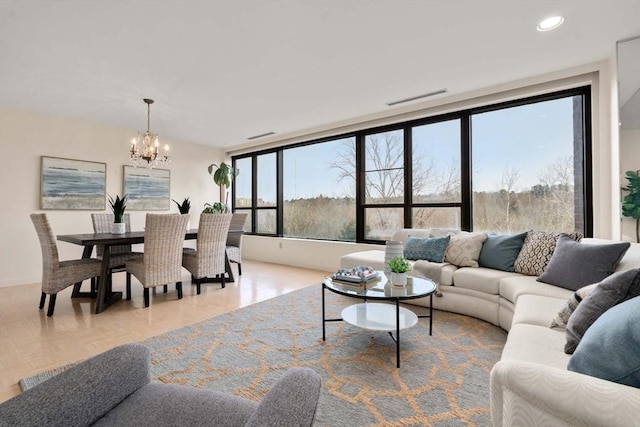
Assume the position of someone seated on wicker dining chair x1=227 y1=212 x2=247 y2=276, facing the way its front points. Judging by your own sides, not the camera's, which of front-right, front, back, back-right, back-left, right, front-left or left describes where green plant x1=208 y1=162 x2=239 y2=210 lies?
back-right

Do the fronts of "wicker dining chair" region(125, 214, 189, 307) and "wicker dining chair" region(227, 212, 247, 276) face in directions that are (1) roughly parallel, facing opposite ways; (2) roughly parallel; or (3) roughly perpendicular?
roughly perpendicular

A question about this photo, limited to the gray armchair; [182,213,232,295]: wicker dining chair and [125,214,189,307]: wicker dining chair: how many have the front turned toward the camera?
0

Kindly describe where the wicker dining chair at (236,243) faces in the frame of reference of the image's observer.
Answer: facing the viewer and to the left of the viewer

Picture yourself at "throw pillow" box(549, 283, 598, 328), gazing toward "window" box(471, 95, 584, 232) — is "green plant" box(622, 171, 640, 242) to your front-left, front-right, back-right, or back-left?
front-right

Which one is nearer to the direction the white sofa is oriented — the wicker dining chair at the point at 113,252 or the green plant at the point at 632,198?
the wicker dining chair

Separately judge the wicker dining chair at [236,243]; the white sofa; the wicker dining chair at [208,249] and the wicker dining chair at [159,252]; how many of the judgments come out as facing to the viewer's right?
0

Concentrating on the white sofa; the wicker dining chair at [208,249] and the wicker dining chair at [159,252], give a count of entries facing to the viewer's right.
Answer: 0

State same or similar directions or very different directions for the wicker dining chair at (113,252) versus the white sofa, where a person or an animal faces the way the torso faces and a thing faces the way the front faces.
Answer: very different directions

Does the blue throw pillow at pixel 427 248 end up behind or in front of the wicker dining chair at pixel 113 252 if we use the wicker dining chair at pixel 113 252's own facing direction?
in front

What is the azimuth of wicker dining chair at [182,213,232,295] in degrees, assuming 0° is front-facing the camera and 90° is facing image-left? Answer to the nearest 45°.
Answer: approximately 135°

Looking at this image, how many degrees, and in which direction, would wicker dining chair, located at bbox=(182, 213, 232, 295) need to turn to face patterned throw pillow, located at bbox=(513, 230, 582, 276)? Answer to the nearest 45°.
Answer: approximately 180°

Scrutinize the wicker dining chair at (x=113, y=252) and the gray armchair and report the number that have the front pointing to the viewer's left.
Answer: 0

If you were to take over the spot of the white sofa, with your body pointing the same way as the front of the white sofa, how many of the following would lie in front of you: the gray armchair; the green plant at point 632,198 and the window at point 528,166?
1

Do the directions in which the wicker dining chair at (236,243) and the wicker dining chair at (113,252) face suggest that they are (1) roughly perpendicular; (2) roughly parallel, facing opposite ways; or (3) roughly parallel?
roughly perpendicular

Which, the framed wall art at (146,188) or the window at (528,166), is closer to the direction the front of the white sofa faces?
the framed wall art

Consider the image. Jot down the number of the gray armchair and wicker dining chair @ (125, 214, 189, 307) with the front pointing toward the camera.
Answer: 0

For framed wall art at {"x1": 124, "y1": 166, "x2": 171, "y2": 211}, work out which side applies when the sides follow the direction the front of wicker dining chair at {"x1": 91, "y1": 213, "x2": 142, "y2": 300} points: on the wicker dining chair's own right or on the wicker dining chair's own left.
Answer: on the wicker dining chair's own left

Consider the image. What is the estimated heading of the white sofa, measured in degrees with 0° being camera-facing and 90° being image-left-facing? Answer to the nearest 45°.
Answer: approximately 45°
